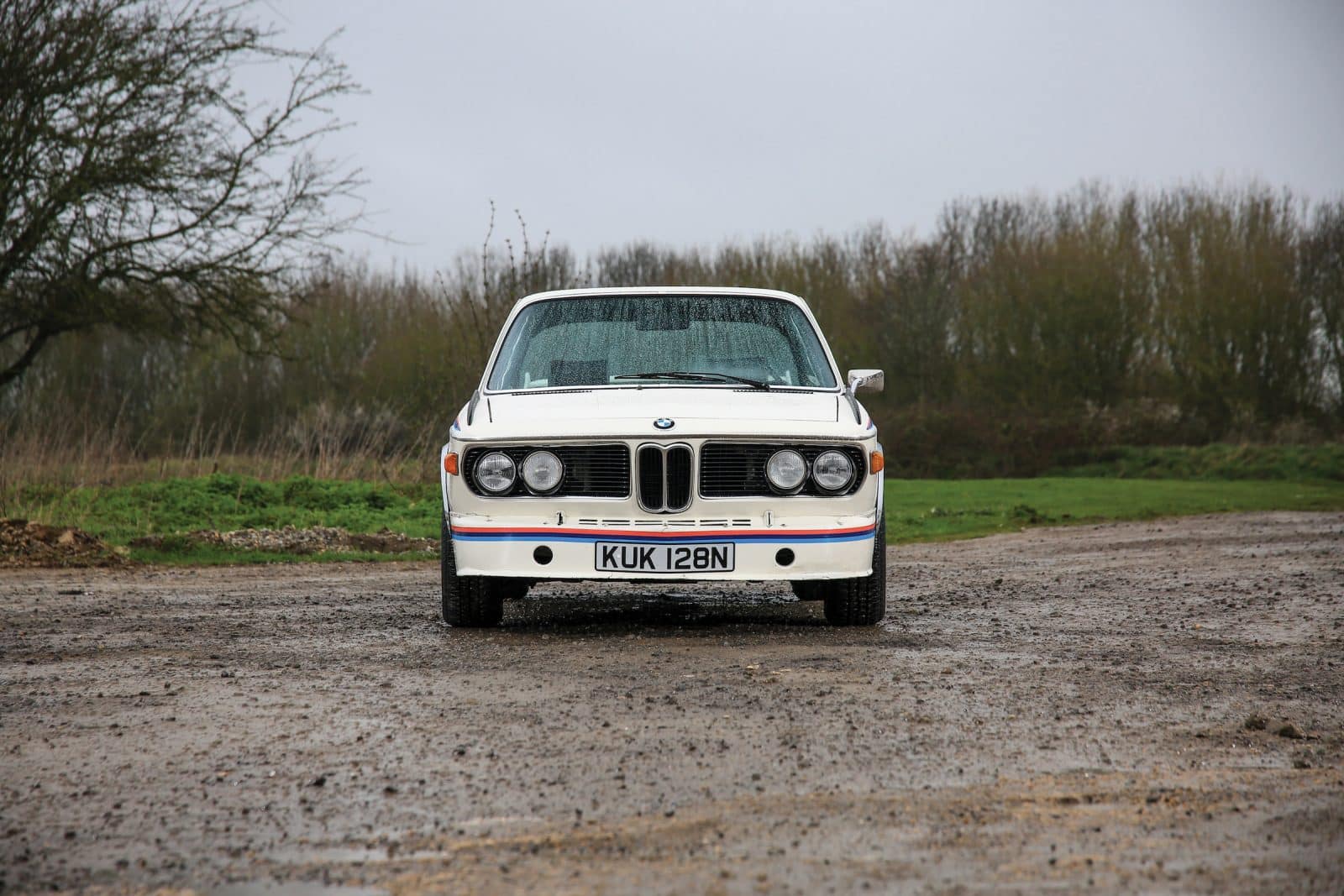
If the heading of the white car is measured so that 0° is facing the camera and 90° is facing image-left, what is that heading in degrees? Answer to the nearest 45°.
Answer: approximately 0°

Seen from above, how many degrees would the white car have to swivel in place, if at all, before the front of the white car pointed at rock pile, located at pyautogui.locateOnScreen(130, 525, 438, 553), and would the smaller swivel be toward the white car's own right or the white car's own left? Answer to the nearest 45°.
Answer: approximately 135° to the white car's own right

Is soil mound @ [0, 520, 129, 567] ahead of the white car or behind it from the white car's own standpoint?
behind
